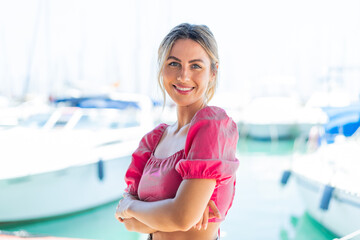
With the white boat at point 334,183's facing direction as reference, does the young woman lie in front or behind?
in front

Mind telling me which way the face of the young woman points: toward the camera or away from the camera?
toward the camera

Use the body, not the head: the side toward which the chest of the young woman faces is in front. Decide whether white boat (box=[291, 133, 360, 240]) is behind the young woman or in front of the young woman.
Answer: behind

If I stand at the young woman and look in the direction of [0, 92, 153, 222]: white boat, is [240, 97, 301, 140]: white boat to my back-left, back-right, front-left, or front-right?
front-right

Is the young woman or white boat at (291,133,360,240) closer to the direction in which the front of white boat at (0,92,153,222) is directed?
the young woman

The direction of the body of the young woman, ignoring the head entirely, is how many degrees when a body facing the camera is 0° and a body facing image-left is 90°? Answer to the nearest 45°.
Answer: approximately 45°

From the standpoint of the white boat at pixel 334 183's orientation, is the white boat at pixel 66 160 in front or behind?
in front

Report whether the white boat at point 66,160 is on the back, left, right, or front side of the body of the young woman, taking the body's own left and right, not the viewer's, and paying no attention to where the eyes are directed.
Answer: right

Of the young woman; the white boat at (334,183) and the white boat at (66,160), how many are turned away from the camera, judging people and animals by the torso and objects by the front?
0
